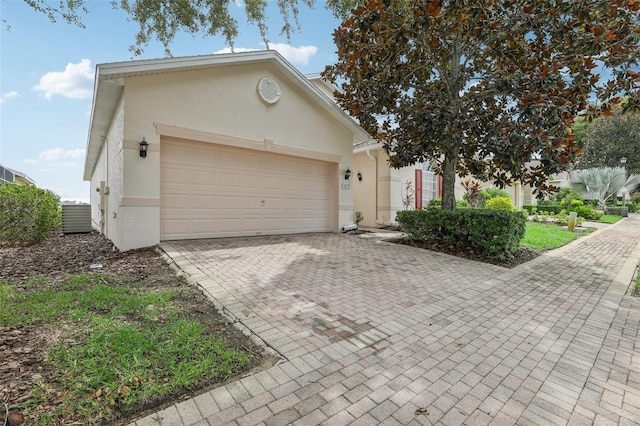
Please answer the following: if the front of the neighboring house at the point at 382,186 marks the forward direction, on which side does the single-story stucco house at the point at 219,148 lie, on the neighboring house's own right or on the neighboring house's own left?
on the neighboring house's own right

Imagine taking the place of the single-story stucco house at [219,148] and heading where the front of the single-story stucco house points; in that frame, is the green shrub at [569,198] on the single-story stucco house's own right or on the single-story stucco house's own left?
on the single-story stucco house's own left

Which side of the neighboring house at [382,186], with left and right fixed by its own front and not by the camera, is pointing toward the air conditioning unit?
right

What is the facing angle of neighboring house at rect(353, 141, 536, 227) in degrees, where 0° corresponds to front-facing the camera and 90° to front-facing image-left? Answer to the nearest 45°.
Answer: approximately 315°

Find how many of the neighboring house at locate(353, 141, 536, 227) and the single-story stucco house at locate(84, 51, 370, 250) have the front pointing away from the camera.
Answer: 0

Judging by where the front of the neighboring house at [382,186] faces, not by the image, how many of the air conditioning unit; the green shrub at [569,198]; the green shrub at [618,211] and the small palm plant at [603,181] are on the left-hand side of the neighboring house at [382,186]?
3

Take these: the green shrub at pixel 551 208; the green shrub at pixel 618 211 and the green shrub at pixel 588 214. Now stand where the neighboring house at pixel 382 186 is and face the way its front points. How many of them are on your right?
0

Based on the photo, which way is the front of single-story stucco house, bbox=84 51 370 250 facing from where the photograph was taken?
facing the viewer and to the right of the viewer

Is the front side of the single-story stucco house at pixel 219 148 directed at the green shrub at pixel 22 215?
no

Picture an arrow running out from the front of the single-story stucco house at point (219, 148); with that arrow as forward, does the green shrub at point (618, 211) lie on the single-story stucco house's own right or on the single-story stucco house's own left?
on the single-story stucco house's own left

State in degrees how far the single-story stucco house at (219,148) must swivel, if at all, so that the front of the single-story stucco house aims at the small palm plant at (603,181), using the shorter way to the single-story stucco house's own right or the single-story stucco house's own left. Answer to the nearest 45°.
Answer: approximately 45° to the single-story stucco house's own left

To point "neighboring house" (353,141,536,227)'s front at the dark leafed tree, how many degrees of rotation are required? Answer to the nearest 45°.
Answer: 0° — it already faces it

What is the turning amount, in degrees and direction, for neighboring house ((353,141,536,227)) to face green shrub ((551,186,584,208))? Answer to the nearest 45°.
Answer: approximately 90° to its left

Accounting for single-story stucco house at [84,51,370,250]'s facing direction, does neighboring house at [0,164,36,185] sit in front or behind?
behind

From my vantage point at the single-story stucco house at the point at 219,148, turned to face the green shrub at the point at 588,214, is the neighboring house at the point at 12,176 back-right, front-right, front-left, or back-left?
back-left

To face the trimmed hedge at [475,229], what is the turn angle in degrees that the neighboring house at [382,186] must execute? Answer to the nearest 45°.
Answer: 0° — it already faces it
